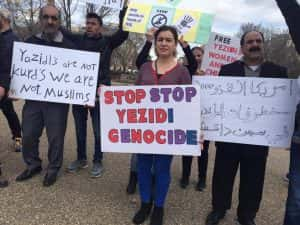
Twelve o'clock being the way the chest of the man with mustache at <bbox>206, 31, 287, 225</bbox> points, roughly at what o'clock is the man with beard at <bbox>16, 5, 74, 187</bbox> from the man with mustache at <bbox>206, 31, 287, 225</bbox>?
the man with beard at <bbox>16, 5, 74, 187</bbox> is roughly at 3 o'clock from the man with mustache at <bbox>206, 31, 287, 225</bbox>.

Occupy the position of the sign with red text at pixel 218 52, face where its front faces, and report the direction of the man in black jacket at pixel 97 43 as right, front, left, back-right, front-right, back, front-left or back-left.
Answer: front-right

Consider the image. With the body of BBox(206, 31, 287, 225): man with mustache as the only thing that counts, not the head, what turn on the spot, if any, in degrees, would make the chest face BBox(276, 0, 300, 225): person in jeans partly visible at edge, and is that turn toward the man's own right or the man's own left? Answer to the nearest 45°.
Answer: approximately 45° to the man's own left

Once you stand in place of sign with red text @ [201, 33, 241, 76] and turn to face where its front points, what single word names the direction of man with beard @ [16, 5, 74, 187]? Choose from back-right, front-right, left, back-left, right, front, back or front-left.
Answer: front-right

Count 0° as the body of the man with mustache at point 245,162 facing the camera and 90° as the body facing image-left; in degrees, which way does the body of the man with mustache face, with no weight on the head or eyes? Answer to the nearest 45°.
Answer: approximately 0°

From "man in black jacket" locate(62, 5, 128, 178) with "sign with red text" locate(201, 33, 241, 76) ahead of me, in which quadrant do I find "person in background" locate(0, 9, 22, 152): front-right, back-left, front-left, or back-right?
back-left

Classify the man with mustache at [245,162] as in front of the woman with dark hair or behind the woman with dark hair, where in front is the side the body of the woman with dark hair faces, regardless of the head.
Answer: in front

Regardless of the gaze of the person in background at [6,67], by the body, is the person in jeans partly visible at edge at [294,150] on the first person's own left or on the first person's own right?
on the first person's own left

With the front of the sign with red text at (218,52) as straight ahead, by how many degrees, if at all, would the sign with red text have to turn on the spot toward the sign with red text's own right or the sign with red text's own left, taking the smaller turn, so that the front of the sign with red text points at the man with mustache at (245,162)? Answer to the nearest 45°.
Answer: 0° — it already faces them

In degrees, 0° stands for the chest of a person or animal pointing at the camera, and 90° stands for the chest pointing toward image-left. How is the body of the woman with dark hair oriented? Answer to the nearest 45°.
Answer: approximately 0°

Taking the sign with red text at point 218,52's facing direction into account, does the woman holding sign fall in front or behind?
in front
